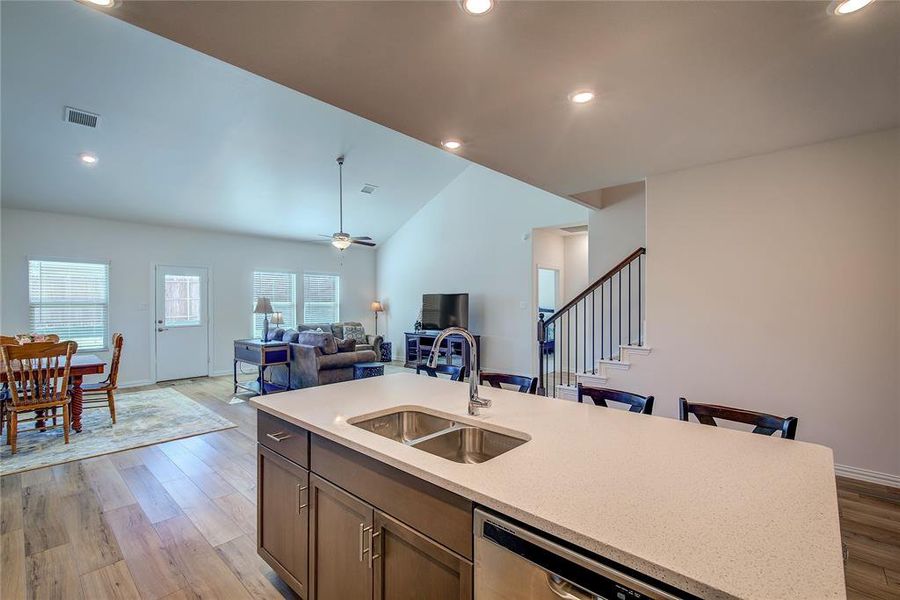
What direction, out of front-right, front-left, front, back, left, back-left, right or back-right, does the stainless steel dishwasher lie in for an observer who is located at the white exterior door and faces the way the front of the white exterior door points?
front

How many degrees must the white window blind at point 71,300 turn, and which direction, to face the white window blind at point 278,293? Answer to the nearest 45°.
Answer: approximately 90° to its left

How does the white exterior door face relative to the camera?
toward the camera

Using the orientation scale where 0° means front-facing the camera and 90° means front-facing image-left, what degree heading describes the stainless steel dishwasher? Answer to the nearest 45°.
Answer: approximately 45°

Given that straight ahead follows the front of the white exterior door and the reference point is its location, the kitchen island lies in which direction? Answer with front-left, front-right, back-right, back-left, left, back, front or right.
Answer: front

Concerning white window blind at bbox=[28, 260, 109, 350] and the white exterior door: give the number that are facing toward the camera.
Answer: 2

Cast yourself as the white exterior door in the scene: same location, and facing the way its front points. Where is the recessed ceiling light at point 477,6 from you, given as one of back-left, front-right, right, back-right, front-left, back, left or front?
front

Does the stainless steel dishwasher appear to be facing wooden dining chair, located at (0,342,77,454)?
no

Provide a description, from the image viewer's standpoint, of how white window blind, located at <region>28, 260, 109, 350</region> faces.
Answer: facing the viewer

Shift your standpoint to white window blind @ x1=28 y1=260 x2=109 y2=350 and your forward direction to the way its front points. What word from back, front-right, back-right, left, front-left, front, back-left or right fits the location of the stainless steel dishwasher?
front

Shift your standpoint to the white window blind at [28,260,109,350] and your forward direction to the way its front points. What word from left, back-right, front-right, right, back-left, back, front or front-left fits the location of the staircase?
front-left

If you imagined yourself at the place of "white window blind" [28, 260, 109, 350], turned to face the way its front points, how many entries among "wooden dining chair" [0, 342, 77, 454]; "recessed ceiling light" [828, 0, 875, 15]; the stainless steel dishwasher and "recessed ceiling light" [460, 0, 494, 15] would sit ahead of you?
4

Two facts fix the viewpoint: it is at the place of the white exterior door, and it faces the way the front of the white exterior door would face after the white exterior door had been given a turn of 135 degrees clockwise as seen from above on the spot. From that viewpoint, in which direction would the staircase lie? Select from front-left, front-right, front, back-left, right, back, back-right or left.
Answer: back

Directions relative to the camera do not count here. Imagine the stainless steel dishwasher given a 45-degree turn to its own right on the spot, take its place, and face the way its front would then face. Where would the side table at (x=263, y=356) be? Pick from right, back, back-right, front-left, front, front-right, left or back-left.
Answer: front-right

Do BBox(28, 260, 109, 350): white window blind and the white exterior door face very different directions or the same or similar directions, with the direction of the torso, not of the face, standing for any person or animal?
same or similar directions

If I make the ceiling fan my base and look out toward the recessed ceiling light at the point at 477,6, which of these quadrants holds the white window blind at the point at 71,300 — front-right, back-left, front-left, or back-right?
back-right

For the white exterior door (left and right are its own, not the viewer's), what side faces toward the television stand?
left
